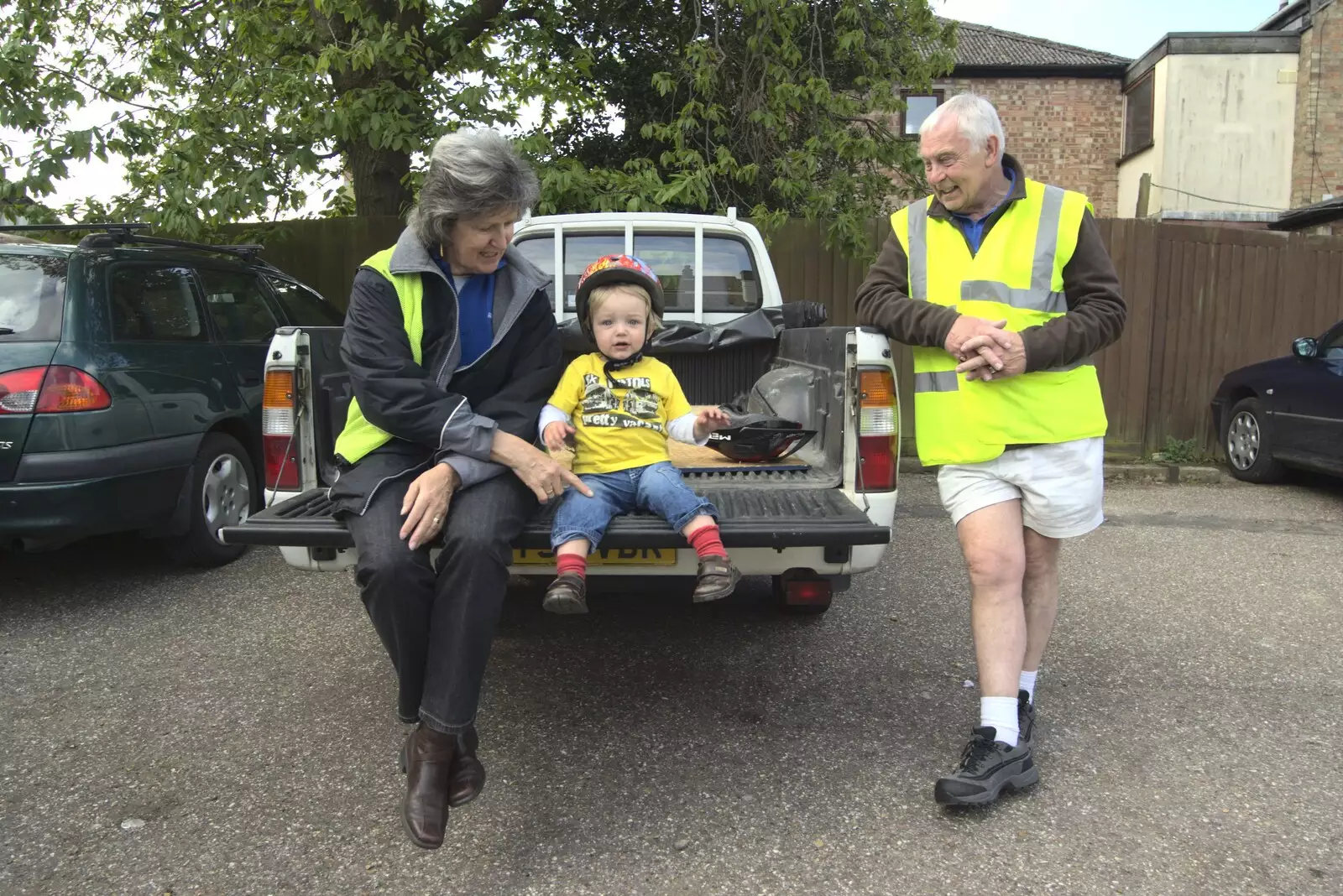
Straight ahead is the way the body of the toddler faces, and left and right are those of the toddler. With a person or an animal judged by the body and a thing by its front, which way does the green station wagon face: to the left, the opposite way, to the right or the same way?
the opposite way

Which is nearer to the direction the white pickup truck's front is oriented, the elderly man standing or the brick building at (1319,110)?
the brick building

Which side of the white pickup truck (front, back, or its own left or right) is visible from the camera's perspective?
back

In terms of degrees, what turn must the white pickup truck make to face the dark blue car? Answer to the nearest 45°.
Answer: approximately 45° to its right

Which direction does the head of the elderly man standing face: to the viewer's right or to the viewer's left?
to the viewer's left

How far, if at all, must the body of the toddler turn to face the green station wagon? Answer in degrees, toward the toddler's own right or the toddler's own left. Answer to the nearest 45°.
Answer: approximately 135° to the toddler's own right

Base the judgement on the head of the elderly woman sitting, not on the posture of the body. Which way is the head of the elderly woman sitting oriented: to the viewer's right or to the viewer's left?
to the viewer's right

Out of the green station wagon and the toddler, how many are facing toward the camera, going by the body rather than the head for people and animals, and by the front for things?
1

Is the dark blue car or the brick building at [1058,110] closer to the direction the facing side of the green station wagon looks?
the brick building

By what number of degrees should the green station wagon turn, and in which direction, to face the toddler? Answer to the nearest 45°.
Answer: approximately 90° to its right

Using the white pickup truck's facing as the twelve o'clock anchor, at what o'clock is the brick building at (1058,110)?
The brick building is roughly at 1 o'clock from the white pickup truck.

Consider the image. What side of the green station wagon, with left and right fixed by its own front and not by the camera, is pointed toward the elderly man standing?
right
